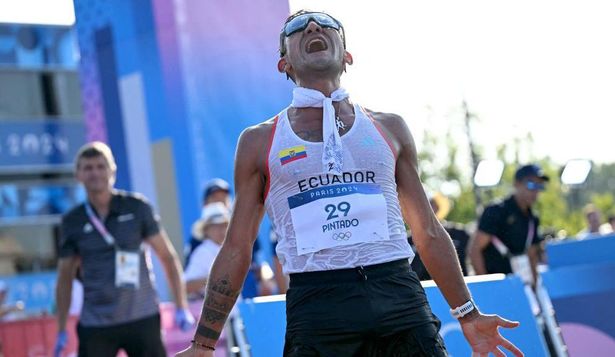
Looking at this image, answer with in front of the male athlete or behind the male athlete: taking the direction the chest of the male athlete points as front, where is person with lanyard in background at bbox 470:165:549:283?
behind

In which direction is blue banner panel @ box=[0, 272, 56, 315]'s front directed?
toward the camera

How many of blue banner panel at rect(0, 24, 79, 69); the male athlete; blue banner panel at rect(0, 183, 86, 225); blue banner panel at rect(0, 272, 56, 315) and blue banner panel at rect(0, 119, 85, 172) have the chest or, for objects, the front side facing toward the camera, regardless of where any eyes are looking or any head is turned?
5

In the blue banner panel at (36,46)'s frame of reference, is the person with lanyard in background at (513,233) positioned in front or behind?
in front

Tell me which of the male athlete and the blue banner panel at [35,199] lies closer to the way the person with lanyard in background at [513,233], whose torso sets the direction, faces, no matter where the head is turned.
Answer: the male athlete

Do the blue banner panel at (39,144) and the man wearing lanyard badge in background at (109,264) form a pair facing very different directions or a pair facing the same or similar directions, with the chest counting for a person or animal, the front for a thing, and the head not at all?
same or similar directions

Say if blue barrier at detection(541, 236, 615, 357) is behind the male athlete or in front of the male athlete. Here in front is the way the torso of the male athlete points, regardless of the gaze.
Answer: behind

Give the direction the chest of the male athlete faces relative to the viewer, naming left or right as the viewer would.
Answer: facing the viewer

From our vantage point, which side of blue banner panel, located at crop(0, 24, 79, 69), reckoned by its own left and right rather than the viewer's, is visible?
front

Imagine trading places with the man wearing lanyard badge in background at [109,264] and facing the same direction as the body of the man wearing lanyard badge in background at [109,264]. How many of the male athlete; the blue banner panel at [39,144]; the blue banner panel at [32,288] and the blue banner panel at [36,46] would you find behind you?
3

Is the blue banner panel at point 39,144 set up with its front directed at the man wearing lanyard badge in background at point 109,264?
yes

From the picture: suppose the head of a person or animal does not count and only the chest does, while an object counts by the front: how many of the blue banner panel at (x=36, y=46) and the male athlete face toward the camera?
2
